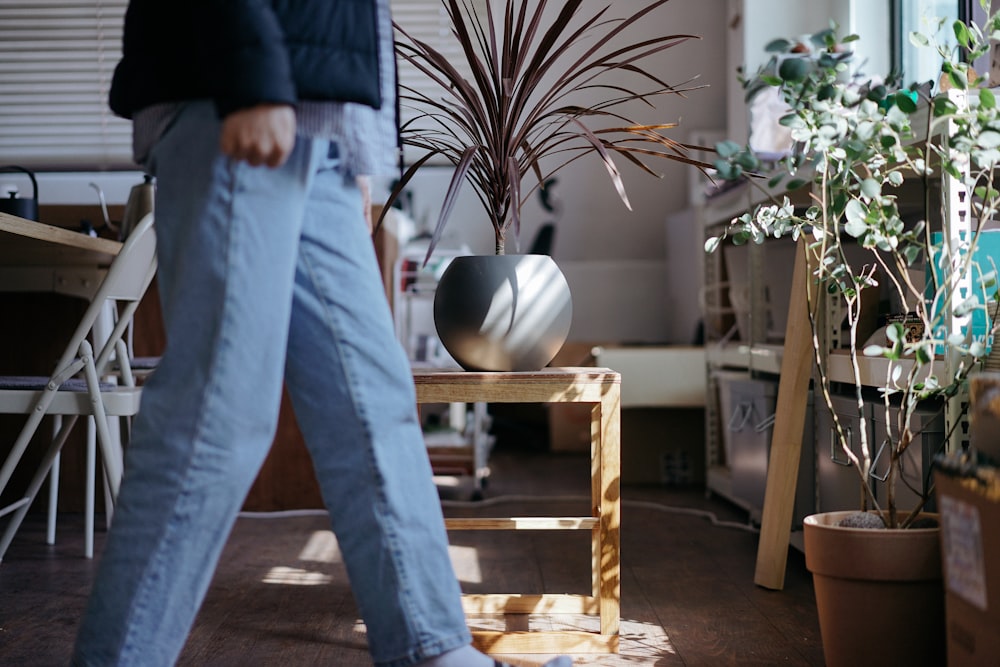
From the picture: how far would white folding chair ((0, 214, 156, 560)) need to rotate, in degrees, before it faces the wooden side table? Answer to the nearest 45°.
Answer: approximately 135° to its left

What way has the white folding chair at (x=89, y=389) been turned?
to the viewer's left

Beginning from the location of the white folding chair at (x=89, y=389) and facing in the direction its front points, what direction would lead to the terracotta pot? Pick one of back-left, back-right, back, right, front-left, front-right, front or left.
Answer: back-left

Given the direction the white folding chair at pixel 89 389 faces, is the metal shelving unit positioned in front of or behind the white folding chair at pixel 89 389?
behind

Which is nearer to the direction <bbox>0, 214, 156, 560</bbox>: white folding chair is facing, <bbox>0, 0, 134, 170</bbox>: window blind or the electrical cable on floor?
the window blind

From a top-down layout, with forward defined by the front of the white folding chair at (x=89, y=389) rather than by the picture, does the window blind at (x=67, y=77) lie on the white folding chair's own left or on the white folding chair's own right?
on the white folding chair's own right

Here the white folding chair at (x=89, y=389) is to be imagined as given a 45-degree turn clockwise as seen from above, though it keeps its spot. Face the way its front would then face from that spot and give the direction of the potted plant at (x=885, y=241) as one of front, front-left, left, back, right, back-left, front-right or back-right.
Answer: back

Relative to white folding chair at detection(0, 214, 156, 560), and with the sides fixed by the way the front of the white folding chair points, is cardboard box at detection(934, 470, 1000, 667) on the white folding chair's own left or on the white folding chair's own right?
on the white folding chair's own left
